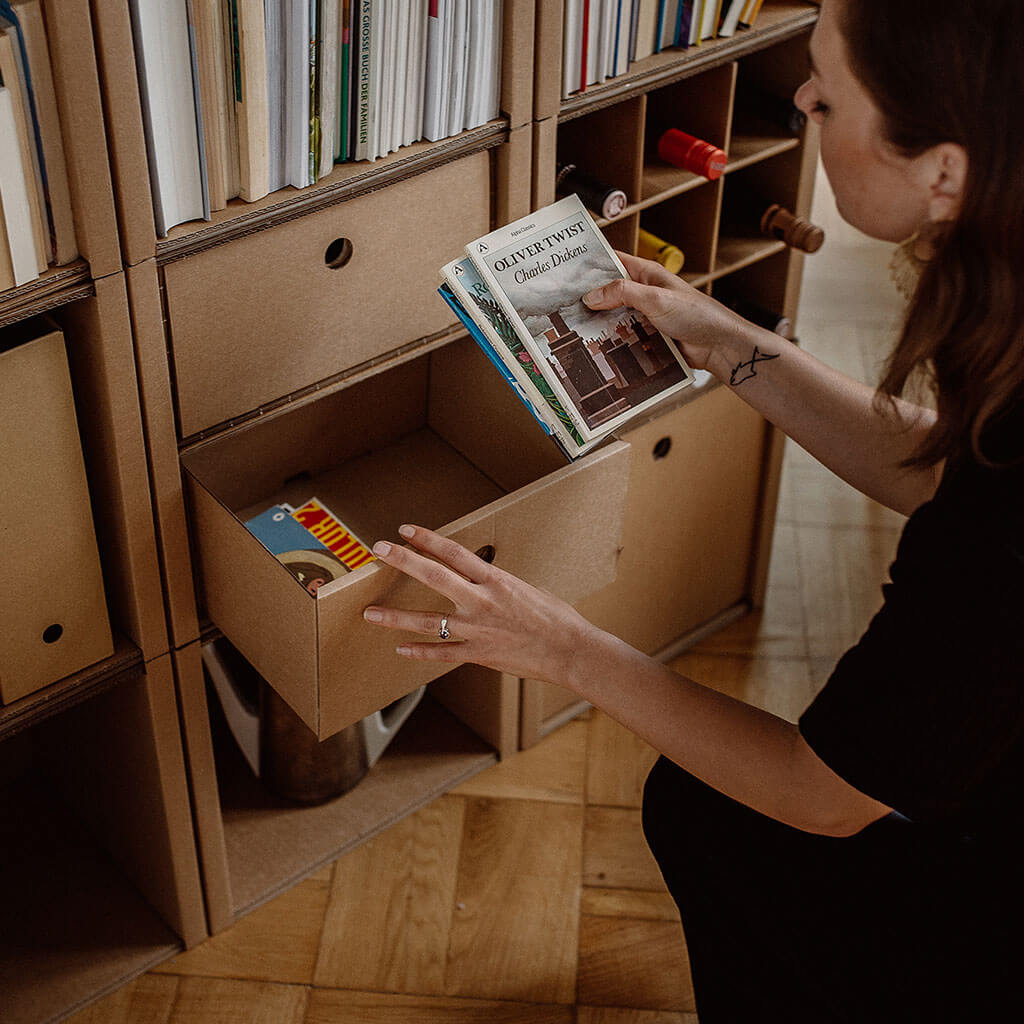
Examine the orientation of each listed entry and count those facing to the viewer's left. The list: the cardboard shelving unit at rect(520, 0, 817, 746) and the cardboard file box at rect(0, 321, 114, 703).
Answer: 0

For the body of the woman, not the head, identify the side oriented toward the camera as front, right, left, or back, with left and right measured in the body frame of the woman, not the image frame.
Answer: left

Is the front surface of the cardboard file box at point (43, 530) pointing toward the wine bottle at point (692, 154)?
no

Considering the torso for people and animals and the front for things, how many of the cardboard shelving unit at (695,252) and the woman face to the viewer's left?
1

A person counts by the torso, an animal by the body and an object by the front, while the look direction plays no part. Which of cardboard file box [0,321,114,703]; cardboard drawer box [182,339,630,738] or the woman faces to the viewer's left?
the woman

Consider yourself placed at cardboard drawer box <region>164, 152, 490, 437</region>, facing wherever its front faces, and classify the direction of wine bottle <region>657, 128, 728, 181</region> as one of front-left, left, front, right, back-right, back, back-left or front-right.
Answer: left

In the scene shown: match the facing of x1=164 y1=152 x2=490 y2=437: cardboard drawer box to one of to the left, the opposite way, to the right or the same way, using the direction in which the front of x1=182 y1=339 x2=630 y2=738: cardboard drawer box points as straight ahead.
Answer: the same way

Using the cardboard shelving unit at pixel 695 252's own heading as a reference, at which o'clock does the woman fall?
The woman is roughly at 1 o'clock from the cardboard shelving unit.

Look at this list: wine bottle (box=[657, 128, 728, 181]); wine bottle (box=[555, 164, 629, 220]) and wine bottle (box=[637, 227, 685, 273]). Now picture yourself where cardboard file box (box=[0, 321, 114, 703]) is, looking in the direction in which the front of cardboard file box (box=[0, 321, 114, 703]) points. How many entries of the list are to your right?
0

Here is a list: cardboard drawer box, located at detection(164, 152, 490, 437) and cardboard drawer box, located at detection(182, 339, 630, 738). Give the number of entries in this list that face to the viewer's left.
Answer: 0

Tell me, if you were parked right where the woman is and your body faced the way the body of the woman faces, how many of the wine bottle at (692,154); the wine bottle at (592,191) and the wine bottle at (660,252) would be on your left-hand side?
0

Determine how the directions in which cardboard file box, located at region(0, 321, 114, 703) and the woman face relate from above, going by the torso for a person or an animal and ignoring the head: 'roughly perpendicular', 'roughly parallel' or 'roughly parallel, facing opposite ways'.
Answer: roughly parallel, facing opposite ways

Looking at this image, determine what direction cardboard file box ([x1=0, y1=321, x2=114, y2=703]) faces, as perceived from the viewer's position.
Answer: facing the viewer and to the right of the viewer

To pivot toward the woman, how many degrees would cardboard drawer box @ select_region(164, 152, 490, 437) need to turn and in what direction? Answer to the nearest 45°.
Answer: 0° — it already faces them

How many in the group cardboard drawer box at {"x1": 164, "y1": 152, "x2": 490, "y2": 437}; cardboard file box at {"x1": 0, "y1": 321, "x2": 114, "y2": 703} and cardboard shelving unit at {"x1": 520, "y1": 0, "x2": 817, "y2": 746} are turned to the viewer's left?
0

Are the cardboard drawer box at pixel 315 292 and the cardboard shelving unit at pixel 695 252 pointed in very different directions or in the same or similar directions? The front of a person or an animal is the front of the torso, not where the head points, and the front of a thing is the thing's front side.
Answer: same or similar directions
